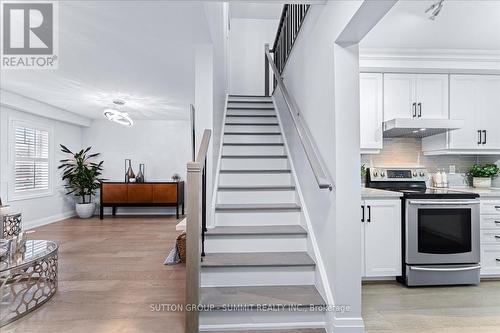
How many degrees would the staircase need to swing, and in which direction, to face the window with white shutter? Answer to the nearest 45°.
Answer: approximately 135° to its right

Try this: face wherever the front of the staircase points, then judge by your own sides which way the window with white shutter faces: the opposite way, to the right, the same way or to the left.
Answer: to the left

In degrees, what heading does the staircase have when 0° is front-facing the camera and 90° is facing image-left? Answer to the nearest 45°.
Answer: approximately 0°

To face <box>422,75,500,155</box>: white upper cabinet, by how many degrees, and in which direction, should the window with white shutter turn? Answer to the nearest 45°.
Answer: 0° — it already faces it

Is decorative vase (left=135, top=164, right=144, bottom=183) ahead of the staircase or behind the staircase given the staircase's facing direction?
behind

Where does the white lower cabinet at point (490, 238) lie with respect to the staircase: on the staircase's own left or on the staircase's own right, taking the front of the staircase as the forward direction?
on the staircase's own left

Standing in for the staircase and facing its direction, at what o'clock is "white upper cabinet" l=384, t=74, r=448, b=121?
The white upper cabinet is roughly at 8 o'clock from the staircase.

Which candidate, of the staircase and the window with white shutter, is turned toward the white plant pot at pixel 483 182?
the window with white shutter

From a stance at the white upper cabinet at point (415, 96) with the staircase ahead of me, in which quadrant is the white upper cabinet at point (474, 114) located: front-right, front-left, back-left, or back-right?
back-left

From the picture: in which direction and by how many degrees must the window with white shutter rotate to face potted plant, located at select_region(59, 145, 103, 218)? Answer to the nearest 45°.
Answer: approximately 90° to its left

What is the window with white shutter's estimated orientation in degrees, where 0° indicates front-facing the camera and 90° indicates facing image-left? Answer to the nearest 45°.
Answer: approximately 315°
